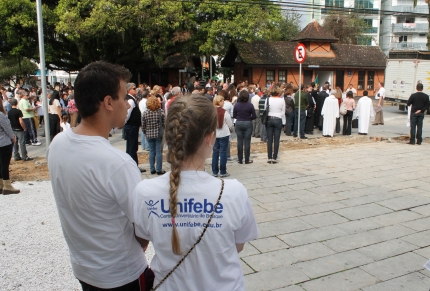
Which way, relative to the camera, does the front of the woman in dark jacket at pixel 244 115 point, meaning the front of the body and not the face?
away from the camera

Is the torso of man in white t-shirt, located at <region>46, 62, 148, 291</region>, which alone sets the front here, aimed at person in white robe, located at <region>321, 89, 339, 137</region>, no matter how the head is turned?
yes

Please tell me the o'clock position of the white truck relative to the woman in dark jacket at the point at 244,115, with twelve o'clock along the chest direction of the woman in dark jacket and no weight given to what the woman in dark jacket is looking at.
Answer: The white truck is roughly at 1 o'clock from the woman in dark jacket.

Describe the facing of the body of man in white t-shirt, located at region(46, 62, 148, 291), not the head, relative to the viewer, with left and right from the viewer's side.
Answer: facing away from the viewer and to the right of the viewer

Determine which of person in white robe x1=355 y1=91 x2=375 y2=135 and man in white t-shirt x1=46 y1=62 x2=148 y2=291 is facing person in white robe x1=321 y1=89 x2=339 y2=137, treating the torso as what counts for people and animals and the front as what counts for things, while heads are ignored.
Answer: the man in white t-shirt

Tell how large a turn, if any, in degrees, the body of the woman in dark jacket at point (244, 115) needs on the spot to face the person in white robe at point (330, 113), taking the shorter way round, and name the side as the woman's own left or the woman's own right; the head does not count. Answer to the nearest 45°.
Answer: approximately 45° to the woman's own right

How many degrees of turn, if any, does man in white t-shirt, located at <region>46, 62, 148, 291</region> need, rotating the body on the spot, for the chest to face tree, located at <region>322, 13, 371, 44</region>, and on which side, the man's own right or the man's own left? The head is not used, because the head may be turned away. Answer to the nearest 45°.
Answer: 0° — they already face it

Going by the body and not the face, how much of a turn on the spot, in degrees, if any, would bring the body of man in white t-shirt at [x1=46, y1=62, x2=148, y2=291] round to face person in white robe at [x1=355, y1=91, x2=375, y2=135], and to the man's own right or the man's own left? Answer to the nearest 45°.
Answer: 0° — they already face them
